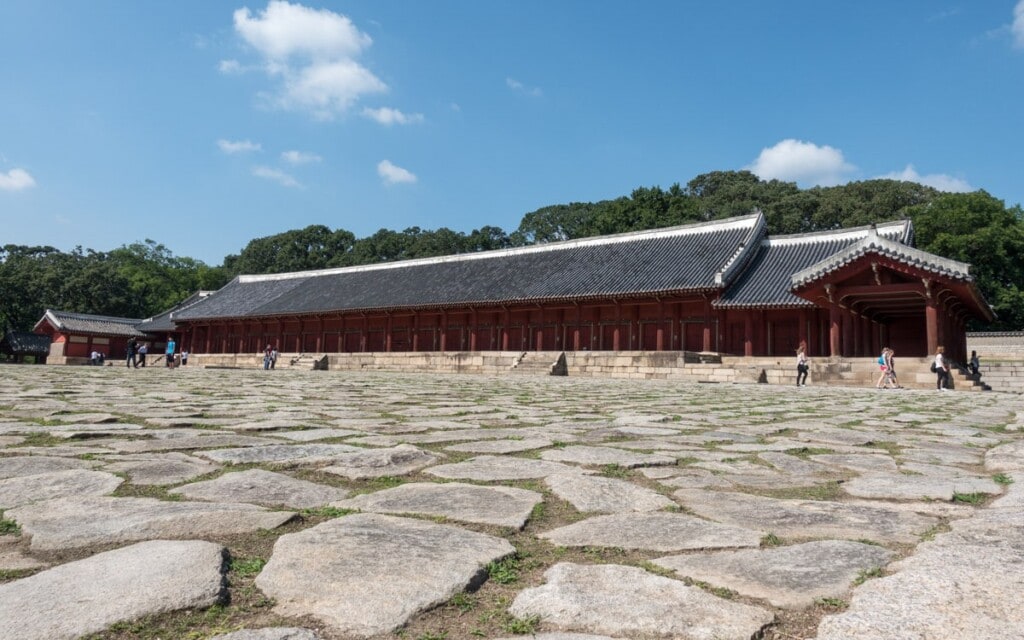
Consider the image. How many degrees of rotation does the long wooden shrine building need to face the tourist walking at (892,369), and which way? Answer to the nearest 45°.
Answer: approximately 90° to its left

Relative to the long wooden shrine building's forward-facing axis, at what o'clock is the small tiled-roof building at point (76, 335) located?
The small tiled-roof building is roughly at 2 o'clock from the long wooden shrine building.

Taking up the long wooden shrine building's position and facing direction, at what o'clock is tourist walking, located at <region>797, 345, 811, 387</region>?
The tourist walking is roughly at 10 o'clock from the long wooden shrine building.

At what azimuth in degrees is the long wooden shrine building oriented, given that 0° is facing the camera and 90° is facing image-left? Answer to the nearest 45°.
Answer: approximately 45°

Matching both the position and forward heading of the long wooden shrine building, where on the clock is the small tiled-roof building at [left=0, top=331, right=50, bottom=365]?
The small tiled-roof building is roughly at 2 o'clock from the long wooden shrine building.
